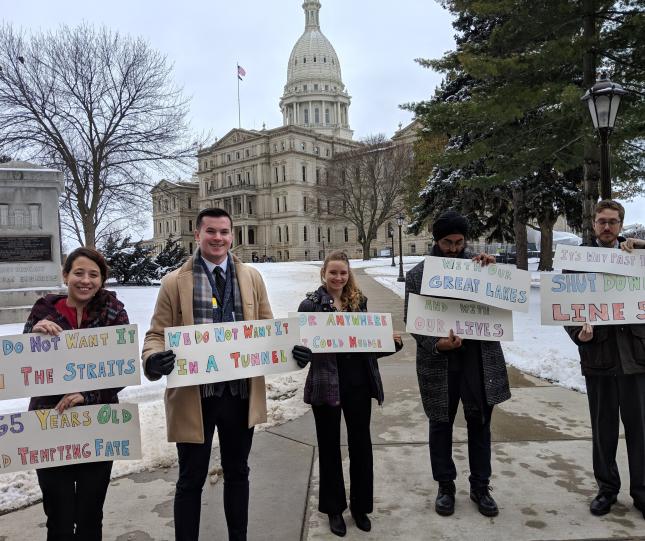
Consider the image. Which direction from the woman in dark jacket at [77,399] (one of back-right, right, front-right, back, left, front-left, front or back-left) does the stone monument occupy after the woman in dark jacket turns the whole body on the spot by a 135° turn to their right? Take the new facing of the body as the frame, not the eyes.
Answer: front-right

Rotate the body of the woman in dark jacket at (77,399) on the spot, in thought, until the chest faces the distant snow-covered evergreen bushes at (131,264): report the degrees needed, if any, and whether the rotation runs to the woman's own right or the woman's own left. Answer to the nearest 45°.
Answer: approximately 180°

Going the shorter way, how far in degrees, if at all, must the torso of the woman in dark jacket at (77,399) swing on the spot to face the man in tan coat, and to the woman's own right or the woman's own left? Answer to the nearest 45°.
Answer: approximately 90° to the woman's own left

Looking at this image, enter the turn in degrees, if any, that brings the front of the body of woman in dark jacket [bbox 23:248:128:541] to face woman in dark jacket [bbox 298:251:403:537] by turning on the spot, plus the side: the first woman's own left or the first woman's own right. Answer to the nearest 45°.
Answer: approximately 90° to the first woman's own left

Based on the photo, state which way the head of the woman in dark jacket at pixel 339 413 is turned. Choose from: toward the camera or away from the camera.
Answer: toward the camera

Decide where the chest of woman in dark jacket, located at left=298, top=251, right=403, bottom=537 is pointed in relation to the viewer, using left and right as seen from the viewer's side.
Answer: facing the viewer

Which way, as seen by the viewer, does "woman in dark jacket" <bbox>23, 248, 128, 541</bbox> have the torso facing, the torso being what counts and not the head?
toward the camera

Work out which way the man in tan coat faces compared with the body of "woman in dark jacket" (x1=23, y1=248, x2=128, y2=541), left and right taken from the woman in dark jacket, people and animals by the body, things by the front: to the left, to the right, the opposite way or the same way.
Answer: the same way

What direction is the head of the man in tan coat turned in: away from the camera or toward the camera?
toward the camera

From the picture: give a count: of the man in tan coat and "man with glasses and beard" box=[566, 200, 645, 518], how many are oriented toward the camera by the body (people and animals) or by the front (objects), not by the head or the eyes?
2

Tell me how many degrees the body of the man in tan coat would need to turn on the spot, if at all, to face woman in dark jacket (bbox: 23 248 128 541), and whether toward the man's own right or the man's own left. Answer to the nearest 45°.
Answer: approximately 90° to the man's own right

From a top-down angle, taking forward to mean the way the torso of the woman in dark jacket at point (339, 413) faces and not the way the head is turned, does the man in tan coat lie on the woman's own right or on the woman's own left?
on the woman's own right

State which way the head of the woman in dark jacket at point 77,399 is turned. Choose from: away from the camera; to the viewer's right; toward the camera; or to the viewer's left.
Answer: toward the camera
